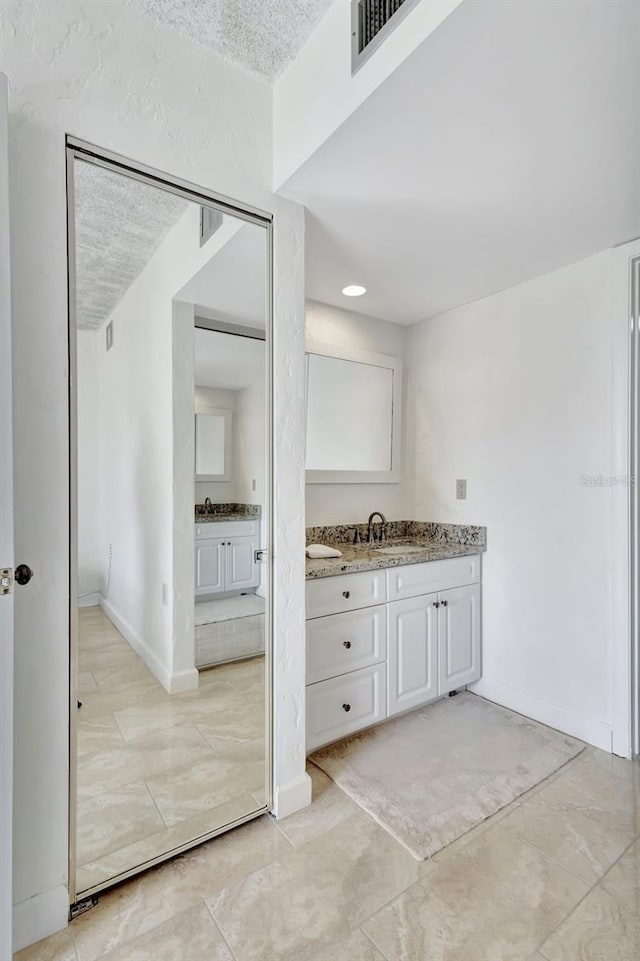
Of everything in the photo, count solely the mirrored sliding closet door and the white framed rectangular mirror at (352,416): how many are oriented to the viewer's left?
0

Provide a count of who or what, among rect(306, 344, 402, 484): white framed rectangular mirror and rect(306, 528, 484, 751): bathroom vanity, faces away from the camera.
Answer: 0

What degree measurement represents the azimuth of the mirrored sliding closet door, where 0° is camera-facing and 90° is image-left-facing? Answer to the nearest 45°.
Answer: approximately 315°

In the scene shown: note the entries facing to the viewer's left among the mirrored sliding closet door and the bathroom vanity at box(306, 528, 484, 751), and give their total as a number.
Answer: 0

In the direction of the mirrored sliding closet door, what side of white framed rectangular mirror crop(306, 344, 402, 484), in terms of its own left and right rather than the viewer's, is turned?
right

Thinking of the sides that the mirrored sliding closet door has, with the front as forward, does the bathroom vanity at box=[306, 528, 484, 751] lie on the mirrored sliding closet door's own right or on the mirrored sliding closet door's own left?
on the mirrored sliding closet door's own left

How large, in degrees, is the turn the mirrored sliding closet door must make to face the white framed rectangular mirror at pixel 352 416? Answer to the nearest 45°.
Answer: approximately 90° to its left

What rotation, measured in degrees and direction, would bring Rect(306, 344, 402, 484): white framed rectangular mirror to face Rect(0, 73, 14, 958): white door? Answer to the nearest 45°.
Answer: approximately 90° to its right

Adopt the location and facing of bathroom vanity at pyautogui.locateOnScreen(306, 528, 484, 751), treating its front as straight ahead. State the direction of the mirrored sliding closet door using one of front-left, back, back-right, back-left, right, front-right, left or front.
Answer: right
